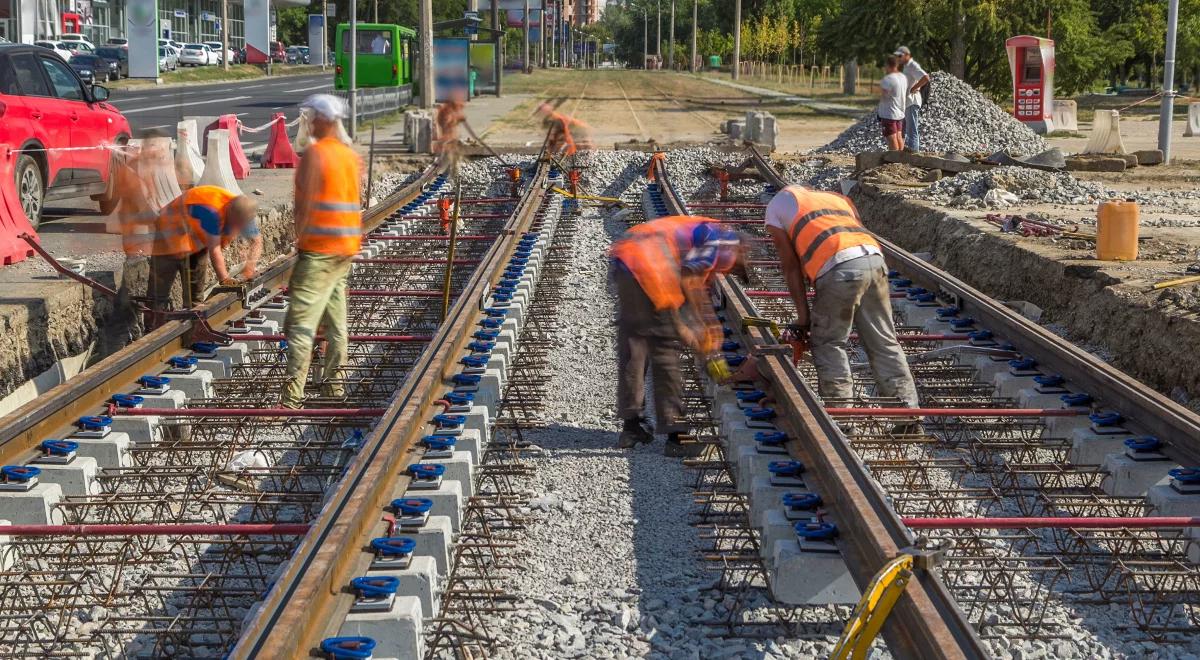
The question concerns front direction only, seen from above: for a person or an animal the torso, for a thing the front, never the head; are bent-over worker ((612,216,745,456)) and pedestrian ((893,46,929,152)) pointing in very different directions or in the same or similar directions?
very different directions

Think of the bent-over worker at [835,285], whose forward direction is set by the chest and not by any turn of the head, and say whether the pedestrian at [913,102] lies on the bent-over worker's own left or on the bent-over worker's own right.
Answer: on the bent-over worker's own right

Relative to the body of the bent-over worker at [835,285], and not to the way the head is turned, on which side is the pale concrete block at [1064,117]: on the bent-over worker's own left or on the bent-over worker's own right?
on the bent-over worker's own right

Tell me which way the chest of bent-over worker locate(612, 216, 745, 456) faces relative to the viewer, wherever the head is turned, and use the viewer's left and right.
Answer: facing to the right of the viewer

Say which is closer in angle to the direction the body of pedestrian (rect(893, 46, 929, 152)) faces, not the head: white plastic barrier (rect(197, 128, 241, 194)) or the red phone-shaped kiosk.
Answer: the white plastic barrier

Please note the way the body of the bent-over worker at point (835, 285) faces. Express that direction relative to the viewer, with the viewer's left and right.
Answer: facing away from the viewer and to the left of the viewer

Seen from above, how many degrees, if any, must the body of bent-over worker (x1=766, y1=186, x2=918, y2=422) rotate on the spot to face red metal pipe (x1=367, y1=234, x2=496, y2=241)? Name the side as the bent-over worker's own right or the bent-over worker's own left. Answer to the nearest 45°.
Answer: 0° — they already face it

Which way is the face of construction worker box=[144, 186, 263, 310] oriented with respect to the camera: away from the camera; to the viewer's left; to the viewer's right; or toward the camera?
to the viewer's right

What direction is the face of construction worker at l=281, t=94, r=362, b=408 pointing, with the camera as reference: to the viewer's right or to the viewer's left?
to the viewer's left
